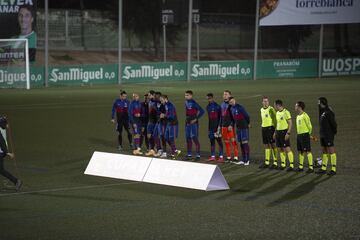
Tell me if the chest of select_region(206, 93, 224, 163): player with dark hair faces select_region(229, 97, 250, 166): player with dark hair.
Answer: no

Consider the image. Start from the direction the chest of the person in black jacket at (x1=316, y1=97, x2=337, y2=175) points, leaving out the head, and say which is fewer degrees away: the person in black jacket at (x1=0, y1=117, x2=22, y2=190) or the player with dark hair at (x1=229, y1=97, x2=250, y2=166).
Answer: the person in black jacket

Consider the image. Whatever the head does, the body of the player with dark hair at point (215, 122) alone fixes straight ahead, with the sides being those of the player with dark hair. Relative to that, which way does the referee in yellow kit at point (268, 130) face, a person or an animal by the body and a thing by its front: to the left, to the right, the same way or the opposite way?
the same way

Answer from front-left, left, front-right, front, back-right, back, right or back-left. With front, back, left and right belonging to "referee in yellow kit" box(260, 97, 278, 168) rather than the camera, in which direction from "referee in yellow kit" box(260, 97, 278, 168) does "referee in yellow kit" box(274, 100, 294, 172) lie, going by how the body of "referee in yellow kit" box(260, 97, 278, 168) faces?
left

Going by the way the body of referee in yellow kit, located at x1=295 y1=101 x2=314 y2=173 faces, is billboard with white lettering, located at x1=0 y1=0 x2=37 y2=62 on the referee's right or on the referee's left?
on the referee's right

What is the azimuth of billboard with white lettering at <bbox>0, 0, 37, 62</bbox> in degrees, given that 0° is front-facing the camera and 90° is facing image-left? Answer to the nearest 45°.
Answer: approximately 0°

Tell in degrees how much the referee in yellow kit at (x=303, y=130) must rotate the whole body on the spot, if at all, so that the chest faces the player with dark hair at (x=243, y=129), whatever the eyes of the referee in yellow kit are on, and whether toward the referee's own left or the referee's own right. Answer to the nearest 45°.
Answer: approximately 90° to the referee's own right

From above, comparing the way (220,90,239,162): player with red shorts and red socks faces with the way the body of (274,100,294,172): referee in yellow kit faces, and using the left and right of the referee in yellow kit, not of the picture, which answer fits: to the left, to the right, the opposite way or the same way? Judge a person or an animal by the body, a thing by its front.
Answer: the same way

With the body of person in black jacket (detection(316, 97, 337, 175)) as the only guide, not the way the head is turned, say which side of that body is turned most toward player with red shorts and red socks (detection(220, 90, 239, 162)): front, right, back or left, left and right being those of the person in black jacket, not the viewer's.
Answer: right

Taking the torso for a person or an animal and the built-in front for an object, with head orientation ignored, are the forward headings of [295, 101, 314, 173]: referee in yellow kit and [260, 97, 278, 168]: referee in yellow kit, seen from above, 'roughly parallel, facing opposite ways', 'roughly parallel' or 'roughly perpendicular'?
roughly parallel

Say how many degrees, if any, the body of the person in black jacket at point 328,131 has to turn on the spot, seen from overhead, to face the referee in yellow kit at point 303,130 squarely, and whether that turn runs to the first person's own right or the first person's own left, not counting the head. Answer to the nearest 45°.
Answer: approximately 90° to the first person's own right

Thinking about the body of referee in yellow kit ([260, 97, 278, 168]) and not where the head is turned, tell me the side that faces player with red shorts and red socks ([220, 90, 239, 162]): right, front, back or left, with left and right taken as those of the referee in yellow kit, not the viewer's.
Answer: right

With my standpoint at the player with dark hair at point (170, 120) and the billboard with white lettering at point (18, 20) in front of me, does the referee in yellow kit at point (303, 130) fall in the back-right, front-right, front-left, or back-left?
back-right

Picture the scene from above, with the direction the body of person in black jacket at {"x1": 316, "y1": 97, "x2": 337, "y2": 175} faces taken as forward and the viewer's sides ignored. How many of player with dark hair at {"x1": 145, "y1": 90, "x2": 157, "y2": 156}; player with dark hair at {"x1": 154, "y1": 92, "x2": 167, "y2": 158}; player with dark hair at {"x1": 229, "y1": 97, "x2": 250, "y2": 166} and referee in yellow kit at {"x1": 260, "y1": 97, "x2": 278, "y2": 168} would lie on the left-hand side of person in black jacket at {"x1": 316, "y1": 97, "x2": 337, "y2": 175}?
0

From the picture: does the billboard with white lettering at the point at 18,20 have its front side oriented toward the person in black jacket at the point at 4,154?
yes

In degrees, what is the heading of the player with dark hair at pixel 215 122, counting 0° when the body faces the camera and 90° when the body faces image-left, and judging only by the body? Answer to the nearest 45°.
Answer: approximately 45°

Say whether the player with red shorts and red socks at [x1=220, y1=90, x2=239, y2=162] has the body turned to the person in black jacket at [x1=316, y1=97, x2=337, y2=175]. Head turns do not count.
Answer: no

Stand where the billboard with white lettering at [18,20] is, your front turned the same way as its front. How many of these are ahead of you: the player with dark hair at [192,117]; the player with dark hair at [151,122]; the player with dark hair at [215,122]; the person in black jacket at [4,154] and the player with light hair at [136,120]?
5
